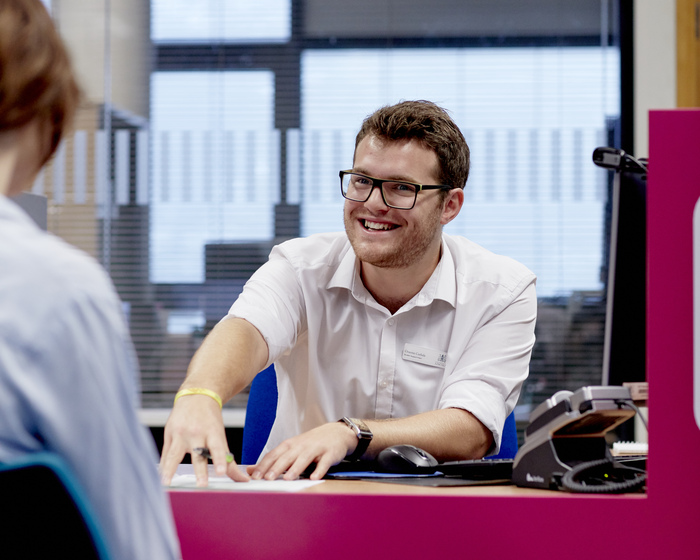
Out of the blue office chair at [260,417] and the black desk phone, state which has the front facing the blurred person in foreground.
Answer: the blue office chair

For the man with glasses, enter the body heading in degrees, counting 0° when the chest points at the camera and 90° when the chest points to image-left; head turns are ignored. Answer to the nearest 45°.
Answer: approximately 45°

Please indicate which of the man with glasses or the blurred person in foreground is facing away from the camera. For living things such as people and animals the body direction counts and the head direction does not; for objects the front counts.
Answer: the blurred person in foreground

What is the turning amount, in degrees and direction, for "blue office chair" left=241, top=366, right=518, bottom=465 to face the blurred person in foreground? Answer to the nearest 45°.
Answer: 0° — it already faces them

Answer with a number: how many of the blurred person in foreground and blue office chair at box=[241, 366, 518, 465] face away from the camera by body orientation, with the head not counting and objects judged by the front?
1

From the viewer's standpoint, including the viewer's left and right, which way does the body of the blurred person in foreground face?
facing away from the viewer

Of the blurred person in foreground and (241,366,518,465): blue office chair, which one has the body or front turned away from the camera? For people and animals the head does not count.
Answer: the blurred person in foreground

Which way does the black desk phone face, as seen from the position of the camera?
facing away from the viewer and to the left of the viewer

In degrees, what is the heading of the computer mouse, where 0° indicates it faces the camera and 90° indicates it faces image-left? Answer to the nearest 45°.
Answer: approximately 315°

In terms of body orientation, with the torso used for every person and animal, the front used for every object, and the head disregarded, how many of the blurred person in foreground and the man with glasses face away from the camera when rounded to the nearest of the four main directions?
1
